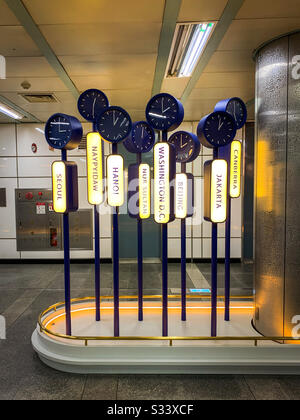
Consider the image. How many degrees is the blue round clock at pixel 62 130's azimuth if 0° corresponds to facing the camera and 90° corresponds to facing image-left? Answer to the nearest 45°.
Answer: approximately 45°

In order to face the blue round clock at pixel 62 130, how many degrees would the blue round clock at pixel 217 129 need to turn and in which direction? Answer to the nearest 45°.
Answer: approximately 135° to its right

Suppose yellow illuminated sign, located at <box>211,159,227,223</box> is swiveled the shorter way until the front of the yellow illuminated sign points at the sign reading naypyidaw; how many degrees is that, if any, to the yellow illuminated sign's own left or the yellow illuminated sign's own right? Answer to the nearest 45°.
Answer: approximately 90° to the yellow illuminated sign's own right

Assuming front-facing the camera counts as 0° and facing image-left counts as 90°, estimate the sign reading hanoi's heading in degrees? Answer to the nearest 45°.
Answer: approximately 0°

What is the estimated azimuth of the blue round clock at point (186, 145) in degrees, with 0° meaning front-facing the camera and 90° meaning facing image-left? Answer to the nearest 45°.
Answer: approximately 45°

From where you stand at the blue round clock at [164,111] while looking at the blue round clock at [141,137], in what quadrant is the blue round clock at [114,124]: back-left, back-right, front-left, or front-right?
front-left

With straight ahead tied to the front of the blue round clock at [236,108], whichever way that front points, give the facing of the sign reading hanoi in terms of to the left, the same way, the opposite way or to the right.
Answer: the same way

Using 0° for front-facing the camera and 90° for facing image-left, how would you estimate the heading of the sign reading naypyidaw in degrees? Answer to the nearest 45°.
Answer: approximately 0°

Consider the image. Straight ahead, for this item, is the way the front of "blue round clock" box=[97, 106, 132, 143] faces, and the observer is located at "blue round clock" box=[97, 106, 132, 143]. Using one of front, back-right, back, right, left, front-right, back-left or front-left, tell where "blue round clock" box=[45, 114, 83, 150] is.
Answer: right

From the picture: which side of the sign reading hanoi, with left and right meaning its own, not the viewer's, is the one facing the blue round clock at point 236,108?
left

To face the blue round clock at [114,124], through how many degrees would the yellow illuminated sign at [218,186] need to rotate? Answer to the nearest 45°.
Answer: approximately 90° to its right

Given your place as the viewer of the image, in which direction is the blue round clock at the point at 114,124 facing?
facing the viewer

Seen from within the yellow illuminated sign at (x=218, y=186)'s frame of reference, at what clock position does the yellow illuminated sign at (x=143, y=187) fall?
the yellow illuminated sign at (x=143, y=187) is roughly at 3 o'clock from the yellow illuminated sign at (x=218, y=186).

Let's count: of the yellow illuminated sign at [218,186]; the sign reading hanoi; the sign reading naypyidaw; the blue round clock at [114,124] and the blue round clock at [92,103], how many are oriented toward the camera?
5

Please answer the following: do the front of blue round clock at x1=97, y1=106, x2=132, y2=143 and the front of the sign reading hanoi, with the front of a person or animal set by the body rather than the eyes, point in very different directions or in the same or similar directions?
same or similar directions

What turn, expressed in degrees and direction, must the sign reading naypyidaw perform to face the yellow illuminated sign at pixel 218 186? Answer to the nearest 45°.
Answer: approximately 90° to its left

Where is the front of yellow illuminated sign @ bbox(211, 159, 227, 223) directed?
toward the camera

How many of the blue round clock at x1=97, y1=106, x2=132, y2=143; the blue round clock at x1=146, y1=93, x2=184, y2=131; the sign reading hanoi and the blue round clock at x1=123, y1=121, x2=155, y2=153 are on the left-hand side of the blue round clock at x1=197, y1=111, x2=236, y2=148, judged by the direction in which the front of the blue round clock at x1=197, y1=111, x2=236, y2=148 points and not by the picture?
0

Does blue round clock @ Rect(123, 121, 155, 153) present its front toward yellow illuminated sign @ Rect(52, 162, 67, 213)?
no

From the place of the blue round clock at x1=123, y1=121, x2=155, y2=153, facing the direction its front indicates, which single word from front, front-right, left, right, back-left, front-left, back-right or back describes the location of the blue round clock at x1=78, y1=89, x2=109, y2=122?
back-right
